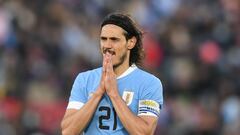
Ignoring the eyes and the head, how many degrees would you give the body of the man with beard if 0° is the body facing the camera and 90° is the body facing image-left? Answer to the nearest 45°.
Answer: approximately 45°

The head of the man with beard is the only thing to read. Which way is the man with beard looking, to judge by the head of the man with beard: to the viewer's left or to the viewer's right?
to the viewer's left
